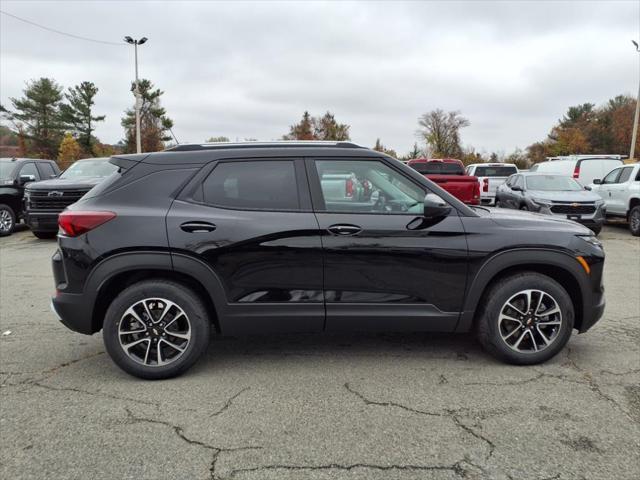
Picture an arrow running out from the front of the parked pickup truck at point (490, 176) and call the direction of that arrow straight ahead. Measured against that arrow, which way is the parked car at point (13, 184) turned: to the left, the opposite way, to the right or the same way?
the opposite way

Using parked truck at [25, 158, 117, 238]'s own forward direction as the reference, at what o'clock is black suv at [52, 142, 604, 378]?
The black suv is roughly at 10 o'clock from the parked truck.

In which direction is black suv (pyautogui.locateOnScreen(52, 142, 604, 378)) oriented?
to the viewer's right

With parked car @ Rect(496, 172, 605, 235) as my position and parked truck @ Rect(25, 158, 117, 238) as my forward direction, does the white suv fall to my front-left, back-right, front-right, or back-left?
back-right

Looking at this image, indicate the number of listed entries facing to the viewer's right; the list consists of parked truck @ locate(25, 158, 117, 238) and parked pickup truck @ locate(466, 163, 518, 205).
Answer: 0

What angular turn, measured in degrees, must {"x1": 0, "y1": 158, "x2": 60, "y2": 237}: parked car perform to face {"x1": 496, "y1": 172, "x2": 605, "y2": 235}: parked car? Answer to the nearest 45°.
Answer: approximately 90° to its left

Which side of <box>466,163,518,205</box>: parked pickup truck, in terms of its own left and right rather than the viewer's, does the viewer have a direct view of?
back

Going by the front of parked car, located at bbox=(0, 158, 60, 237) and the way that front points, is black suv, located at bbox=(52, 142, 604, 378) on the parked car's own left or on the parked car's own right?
on the parked car's own left

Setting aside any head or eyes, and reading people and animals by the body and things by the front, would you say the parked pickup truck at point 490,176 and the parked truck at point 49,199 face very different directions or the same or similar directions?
very different directions

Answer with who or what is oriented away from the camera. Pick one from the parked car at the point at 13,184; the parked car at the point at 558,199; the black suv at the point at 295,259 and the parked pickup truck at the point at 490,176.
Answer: the parked pickup truck at the point at 490,176

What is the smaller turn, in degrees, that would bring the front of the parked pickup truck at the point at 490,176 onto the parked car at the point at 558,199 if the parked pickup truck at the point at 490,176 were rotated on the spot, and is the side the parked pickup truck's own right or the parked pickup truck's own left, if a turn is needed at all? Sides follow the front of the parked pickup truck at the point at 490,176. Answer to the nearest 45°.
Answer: approximately 180°
